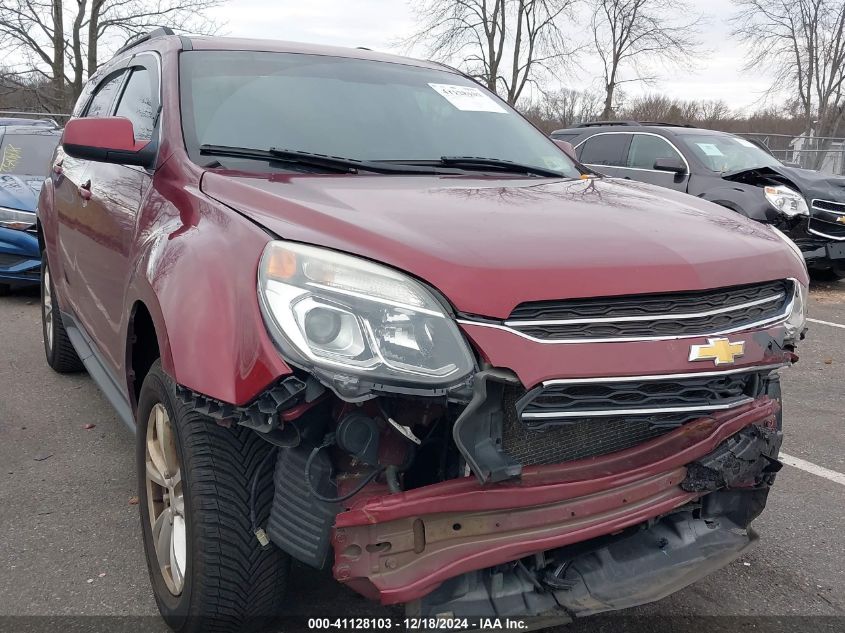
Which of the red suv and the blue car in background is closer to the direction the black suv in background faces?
the red suv

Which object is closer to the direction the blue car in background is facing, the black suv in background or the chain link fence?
the black suv in background

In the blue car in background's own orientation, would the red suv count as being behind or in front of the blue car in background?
in front

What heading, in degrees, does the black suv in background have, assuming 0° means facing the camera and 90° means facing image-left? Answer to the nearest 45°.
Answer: approximately 315°

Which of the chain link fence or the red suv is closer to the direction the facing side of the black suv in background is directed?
the red suv

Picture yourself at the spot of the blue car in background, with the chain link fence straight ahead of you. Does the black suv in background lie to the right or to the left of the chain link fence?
right

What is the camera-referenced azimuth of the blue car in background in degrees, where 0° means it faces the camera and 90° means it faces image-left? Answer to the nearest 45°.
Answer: approximately 315°

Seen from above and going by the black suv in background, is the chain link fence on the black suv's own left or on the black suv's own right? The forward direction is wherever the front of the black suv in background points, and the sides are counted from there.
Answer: on the black suv's own left
